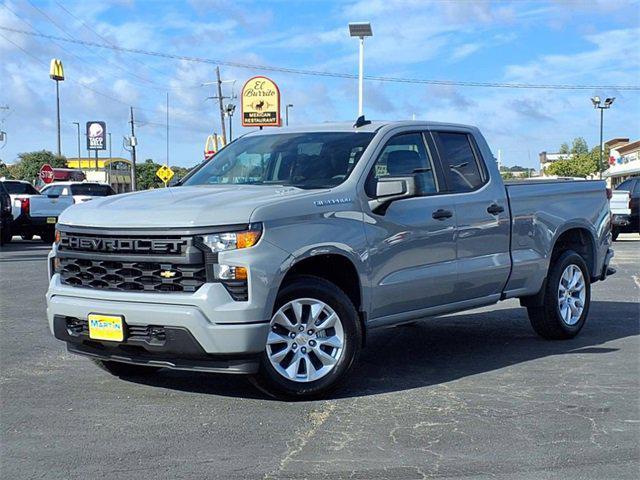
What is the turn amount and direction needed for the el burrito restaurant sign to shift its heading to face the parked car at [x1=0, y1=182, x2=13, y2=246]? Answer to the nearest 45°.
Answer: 0° — it already faces it

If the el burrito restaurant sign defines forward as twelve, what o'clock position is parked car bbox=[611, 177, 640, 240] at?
The parked car is roughly at 11 o'clock from the el burrito restaurant sign.

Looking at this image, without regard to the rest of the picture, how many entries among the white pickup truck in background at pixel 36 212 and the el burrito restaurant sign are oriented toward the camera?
1

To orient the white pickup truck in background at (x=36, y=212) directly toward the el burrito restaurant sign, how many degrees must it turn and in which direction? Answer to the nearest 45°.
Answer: approximately 90° to its right

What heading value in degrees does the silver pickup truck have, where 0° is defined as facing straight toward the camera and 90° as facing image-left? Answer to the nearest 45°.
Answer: approximately 45°

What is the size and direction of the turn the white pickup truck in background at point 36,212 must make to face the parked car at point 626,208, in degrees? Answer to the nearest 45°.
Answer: approximately 135° to its right

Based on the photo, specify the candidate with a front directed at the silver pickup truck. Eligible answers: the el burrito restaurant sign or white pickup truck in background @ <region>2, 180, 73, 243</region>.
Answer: the el burrito restaurant sign

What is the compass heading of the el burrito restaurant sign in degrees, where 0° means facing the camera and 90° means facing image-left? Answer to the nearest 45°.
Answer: approximately 0°

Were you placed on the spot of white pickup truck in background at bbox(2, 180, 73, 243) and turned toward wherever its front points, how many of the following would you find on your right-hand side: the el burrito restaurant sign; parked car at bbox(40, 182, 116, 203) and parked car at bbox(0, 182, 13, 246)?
2

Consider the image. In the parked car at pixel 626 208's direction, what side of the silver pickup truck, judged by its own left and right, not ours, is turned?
back

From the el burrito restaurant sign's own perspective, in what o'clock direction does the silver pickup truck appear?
The silver pickup truck is roughly at 12 o'clock from the el burrito restaurant sign.

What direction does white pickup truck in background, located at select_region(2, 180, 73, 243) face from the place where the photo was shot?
facing away from the viewer and to the left of the viewer

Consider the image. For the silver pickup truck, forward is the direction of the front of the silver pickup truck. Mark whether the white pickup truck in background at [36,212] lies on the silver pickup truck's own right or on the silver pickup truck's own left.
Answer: on the silver pickup truck's own right
